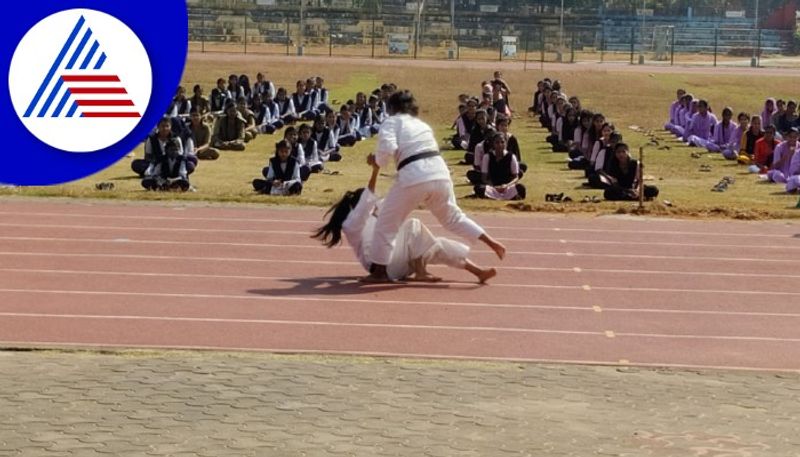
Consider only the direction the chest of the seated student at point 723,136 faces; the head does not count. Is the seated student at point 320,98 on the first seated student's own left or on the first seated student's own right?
on the first seated student's own right

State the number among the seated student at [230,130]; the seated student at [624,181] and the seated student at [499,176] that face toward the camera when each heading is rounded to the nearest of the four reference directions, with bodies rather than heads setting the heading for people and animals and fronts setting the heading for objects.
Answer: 3

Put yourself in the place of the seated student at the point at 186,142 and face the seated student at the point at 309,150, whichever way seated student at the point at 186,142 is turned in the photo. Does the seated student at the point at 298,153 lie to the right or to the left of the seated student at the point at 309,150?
right

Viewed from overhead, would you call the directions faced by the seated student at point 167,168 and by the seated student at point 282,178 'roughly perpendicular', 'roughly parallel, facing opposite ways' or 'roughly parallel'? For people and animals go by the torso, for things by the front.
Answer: roughly parallel

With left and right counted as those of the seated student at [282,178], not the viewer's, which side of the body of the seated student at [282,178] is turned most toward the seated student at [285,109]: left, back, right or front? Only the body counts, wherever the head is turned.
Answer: back

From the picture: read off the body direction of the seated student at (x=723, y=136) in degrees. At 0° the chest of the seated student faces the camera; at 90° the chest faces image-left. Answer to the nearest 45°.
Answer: approximately 45°

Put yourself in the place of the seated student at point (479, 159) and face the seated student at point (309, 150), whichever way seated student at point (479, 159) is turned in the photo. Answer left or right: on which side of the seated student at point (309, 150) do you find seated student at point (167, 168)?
left

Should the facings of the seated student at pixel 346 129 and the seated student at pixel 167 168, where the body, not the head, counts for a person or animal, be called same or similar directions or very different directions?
same or similar directions

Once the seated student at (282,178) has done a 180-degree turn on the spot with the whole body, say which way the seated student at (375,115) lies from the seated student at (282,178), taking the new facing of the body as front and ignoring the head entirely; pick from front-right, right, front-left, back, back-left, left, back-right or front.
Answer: front

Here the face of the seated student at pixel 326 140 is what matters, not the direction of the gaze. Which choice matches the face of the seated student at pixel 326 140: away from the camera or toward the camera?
toward the camera

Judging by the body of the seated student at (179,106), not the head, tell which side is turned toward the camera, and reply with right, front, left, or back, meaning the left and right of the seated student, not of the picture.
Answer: front

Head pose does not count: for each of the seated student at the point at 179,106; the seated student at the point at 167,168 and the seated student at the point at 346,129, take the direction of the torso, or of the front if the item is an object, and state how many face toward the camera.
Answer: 3

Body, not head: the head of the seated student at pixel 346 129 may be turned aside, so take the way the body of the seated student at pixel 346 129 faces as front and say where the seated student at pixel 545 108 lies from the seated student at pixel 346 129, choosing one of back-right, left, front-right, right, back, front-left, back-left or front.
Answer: back-left

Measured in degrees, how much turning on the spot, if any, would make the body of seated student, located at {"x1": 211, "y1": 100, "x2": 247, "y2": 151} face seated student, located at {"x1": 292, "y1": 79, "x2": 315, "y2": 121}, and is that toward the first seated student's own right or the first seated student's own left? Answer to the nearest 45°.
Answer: approximately 180°

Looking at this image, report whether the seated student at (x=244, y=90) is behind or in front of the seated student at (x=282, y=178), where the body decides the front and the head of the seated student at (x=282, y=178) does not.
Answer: behind

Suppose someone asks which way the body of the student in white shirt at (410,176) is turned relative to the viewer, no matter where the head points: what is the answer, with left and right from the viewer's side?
facing away from the viewer and to the left of the viewer

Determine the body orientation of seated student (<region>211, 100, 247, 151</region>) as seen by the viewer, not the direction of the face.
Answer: toward the camera

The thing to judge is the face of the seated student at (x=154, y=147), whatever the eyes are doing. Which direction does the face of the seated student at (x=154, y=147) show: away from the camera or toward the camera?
toward the camera
